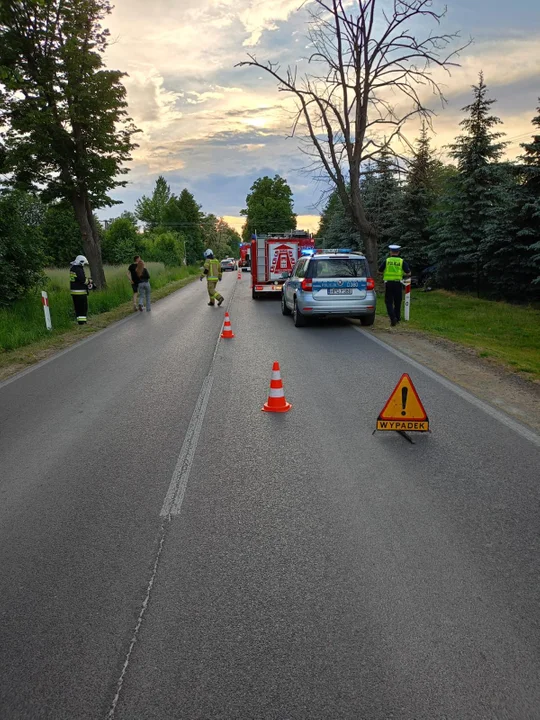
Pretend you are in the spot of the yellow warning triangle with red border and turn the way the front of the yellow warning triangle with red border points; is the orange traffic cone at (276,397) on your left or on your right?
on your right

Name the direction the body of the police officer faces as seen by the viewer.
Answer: away from the camera

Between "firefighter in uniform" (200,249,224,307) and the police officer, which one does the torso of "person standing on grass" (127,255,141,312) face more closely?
the firefighter in uniform

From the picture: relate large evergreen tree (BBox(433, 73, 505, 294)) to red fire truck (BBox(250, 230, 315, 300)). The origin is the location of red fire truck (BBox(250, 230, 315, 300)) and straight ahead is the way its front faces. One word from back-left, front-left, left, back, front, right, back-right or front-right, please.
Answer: right

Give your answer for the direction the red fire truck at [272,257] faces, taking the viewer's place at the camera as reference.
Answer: facing away from the viewer

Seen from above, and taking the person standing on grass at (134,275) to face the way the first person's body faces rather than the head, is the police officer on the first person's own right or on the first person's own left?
on the first person's own right

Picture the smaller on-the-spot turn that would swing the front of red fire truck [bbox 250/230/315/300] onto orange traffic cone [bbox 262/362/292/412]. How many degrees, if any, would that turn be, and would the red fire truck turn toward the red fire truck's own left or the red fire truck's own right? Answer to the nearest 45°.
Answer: approximately 180°

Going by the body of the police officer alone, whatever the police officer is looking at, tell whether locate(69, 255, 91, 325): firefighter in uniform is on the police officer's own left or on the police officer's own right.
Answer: on the police officer's own left

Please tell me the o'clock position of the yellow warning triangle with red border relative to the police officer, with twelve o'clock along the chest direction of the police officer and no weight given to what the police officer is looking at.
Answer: The yellow warning triangle with red border is roughly at 6 o'clock from the police officer.

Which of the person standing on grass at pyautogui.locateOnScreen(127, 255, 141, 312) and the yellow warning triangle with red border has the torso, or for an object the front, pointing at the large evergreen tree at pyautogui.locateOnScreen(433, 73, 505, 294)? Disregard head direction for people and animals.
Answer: the person standing on grass
